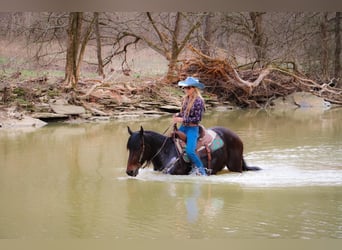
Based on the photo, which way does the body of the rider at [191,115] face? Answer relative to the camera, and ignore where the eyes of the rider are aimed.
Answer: to the viewer's left

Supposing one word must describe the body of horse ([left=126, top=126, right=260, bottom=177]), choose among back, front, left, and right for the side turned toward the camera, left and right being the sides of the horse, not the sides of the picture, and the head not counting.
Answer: left

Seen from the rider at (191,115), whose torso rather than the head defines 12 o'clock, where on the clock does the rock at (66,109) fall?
The rock is roughly at 2 o'clock from the rider.

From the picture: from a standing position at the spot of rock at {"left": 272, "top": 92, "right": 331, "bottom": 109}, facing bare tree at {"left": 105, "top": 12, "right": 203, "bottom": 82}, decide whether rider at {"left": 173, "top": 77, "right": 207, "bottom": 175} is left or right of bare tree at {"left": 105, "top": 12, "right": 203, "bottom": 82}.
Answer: left

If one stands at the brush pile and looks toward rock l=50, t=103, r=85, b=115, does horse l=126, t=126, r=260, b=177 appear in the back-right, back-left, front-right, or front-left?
front-left

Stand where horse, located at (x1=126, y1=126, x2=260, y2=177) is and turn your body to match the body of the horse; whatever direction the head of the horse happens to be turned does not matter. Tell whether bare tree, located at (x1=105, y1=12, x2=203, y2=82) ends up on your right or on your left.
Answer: on your right

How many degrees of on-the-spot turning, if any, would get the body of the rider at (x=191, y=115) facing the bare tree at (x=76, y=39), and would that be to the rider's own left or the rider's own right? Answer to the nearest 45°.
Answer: approximately 45° to the rider's own right

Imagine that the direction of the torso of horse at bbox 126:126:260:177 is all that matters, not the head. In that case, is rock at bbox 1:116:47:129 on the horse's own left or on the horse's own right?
on the horse's own right

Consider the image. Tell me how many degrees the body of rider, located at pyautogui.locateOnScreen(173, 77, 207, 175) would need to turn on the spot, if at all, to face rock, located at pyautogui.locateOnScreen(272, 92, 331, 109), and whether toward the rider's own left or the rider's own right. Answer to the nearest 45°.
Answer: approximately 90° to the rider's own right

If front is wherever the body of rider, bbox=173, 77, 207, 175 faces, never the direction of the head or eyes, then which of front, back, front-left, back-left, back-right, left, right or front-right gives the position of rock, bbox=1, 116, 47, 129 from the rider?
front-right

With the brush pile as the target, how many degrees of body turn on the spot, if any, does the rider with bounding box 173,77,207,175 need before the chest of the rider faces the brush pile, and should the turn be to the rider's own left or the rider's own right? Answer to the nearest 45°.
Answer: approximately 90° to the rider's own right
